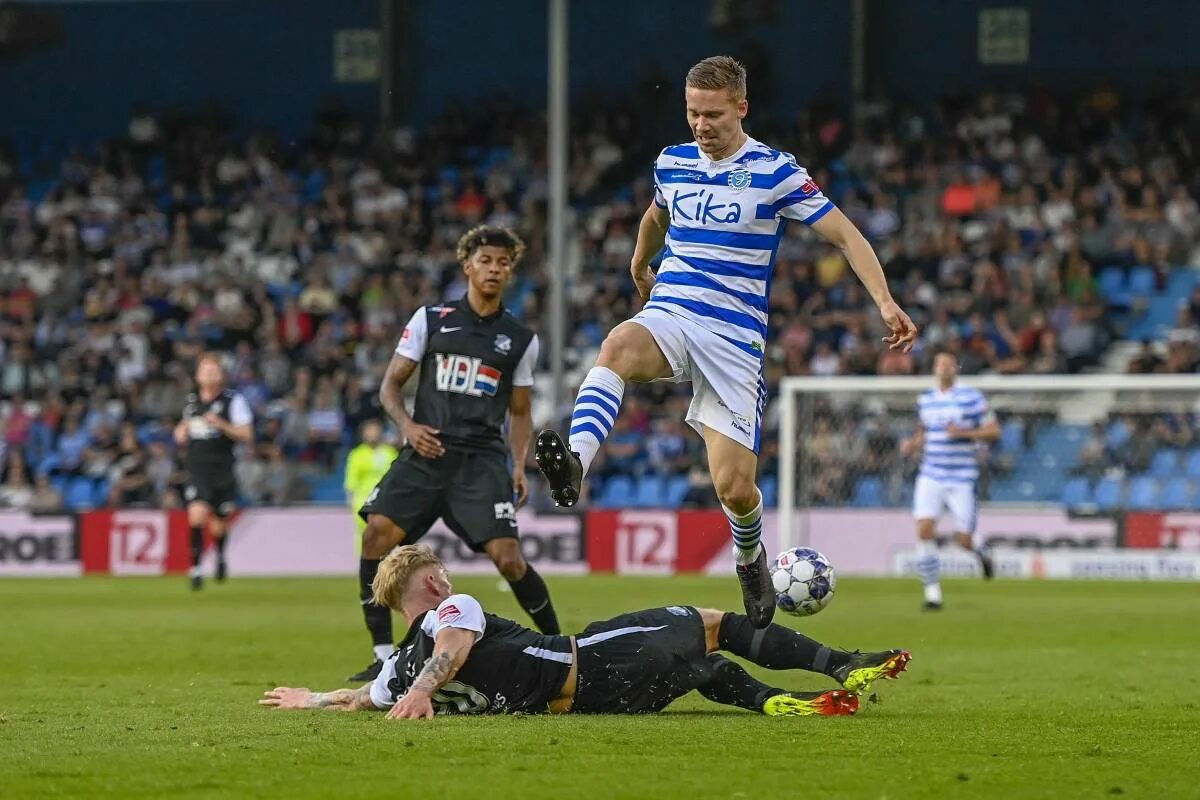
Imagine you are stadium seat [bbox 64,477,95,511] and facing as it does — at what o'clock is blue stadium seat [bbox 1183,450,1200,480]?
The blue stadium seat is roughly at 10 o'clock from the stadium seat.

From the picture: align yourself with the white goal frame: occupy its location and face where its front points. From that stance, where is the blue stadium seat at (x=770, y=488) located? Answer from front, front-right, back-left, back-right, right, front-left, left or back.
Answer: back-right

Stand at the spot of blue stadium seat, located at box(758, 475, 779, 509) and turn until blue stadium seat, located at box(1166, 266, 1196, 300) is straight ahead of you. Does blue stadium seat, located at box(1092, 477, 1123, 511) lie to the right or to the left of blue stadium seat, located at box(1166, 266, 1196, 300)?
right

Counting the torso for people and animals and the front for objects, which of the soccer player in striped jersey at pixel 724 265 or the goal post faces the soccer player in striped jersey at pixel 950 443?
the goal post

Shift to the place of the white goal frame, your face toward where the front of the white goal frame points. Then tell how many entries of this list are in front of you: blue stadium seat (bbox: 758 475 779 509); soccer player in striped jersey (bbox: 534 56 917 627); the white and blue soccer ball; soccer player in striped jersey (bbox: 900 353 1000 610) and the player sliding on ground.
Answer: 4

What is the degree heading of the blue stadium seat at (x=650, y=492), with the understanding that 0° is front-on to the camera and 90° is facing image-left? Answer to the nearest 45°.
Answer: approximately 0°
